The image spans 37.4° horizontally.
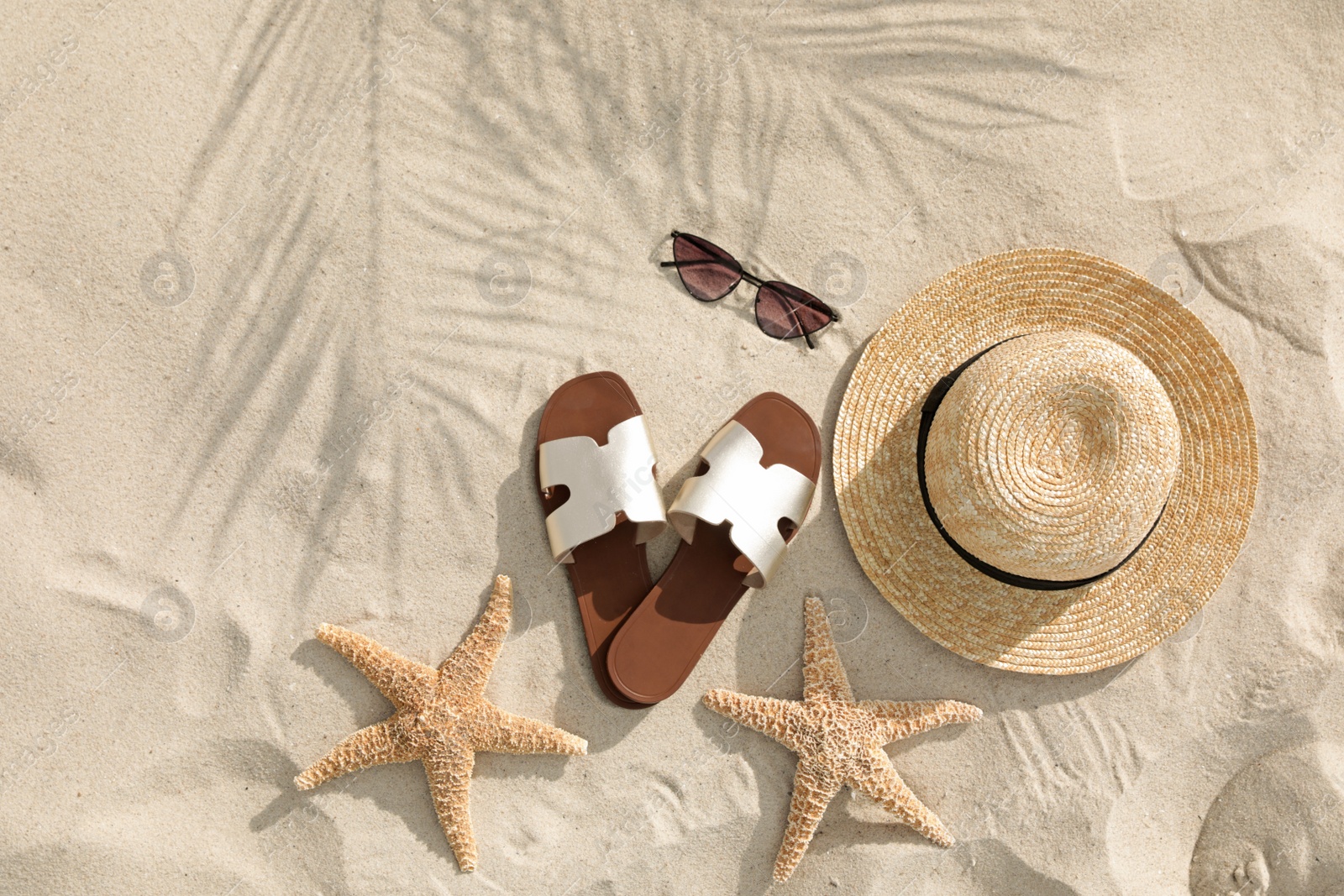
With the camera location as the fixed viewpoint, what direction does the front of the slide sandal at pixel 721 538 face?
facing away from the viewer and to the right of the viewer

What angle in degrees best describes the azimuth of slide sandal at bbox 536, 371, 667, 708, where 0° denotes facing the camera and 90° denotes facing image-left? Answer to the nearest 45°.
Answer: approximately 180°
